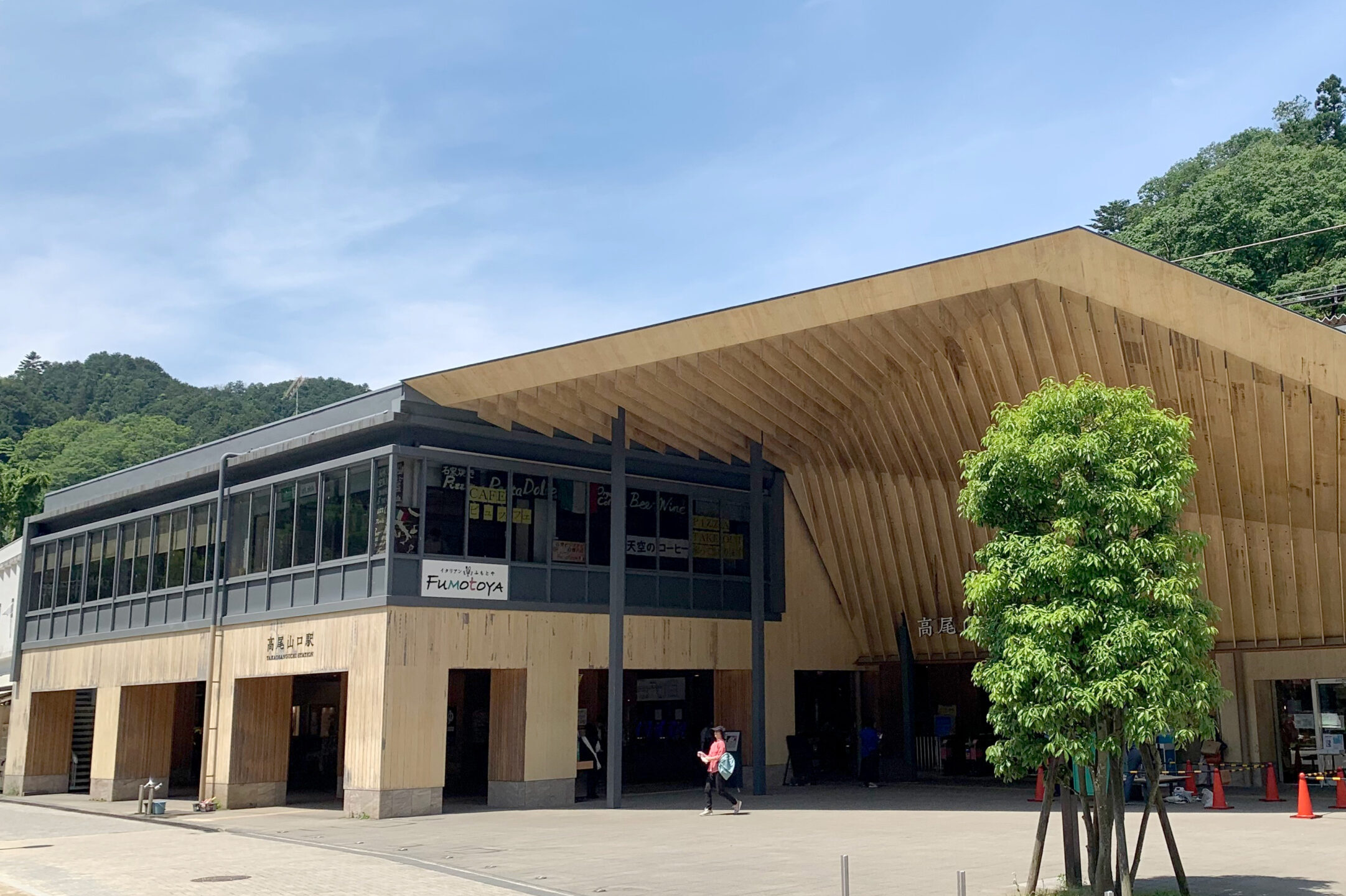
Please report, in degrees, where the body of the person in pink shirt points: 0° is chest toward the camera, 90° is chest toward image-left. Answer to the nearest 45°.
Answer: approximately 90°

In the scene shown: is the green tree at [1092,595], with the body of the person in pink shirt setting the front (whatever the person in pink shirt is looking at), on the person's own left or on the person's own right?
on the person's own left

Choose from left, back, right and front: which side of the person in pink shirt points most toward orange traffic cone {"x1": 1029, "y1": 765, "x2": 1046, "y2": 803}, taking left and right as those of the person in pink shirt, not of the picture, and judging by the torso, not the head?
back

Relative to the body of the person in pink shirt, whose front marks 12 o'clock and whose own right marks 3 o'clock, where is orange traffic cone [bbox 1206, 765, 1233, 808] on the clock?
The orange traffic cone is roughly at 6 o'clock from the person in pink shirt.

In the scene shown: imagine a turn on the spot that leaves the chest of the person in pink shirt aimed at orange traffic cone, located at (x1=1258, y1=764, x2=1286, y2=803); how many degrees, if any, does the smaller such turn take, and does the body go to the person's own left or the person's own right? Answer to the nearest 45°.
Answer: approximately 180°
